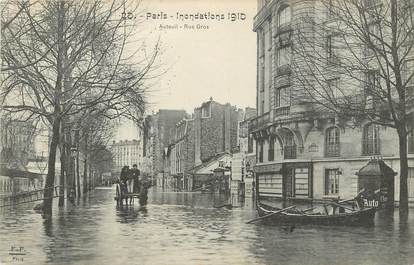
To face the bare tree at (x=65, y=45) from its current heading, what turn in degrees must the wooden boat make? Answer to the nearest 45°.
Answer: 0° — it already faces it

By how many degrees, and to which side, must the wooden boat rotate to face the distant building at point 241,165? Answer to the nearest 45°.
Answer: approximately 90° to its right

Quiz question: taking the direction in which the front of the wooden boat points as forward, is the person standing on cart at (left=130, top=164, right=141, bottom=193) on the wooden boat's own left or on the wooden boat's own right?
on the wooden boat's own right

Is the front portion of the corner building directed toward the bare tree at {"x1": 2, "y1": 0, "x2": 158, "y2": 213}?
yes

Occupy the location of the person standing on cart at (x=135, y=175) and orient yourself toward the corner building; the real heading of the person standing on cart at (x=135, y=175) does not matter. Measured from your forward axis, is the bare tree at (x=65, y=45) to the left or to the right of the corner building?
right

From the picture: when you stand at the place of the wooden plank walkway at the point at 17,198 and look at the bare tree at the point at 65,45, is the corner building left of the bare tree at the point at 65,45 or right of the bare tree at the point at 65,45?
left

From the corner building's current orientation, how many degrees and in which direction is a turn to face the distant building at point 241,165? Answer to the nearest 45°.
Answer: approximately 135° to its right
